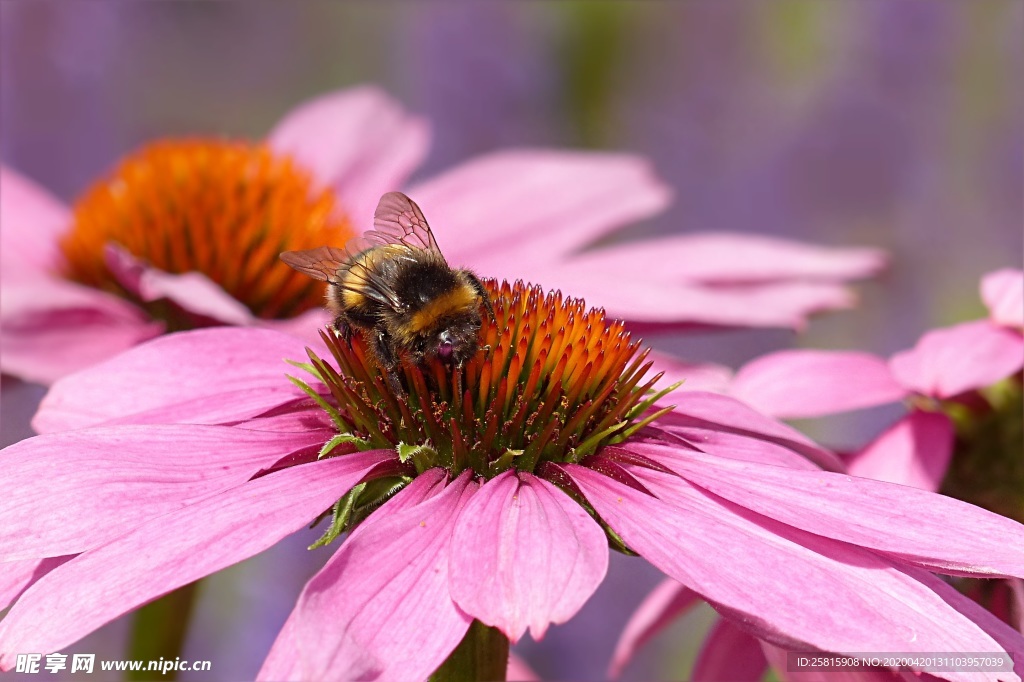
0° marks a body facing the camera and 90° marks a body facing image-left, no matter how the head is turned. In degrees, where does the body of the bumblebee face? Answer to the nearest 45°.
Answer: approximately 315°

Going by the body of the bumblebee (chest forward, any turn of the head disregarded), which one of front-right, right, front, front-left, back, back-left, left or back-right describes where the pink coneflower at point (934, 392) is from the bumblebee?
front-left
